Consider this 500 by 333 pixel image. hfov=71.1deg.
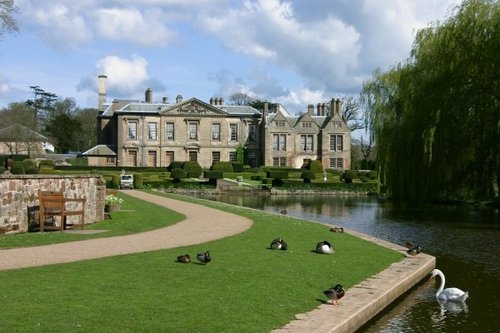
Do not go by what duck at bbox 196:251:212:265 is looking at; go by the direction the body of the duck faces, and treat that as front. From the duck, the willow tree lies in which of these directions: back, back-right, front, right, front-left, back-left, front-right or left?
front-left

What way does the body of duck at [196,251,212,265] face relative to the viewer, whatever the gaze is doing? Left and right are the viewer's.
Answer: facing to the right of the viewer

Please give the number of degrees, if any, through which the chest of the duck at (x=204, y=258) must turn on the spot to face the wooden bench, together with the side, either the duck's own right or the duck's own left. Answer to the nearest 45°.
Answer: approximately 135° to the duck's own left

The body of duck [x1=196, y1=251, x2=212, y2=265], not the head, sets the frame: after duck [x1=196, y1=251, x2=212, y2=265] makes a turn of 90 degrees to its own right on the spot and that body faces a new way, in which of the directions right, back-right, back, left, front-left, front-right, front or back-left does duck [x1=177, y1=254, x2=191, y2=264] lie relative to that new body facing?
right

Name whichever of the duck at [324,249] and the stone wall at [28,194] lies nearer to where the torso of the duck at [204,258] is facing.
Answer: the duck

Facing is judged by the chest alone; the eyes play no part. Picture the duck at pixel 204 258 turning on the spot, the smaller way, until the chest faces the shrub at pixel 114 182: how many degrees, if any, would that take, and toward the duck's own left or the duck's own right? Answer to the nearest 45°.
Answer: approximately 90° to the duck's own left
